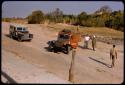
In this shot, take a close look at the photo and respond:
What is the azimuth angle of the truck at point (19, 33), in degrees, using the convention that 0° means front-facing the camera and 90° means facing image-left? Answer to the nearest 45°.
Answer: approximately 315°

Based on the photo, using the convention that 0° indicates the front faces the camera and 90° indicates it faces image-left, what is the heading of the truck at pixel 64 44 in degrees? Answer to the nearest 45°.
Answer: approximately 45°

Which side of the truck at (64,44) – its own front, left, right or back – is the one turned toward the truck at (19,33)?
right
